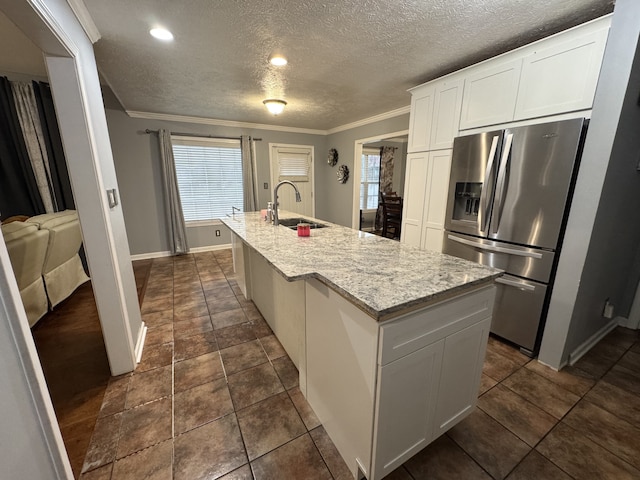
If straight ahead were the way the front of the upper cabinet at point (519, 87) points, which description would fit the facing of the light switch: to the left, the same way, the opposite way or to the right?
the opposite way

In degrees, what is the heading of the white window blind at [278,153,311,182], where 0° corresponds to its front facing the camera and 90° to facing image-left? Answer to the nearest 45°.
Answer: approximately 0°

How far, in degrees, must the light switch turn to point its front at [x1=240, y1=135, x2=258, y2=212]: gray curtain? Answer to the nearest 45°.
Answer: approximately 90° to its left

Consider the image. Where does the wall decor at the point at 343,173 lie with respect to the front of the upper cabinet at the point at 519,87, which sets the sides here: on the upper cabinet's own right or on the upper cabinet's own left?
on the upper cabinet's own right

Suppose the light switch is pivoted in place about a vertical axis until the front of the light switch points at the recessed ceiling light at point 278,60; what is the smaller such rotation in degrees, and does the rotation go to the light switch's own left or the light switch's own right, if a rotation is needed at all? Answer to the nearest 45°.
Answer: approximately 45° to the light switch's own left

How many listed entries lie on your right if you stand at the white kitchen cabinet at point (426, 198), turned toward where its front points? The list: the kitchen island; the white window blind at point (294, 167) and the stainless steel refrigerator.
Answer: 1

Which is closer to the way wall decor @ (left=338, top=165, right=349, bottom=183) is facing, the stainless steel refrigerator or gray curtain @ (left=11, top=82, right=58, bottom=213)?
the gray curtain

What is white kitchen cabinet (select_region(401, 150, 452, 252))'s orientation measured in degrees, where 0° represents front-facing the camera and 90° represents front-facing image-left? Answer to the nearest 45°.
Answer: approximately 45°

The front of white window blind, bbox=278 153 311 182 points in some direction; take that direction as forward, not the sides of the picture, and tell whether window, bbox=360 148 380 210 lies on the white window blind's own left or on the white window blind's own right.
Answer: on the white window blind's own left

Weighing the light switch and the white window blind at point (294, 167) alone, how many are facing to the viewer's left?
0

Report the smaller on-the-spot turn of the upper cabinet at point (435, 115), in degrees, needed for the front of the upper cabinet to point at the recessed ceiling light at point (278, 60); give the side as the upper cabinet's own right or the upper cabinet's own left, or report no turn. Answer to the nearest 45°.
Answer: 0° — it already faces it

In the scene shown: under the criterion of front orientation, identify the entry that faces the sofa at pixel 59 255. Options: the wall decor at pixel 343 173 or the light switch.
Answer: the wall decor

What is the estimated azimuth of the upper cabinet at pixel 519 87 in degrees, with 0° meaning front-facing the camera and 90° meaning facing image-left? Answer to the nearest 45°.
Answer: approximately 45°

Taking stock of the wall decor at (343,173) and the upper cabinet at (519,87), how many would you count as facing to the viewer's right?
0

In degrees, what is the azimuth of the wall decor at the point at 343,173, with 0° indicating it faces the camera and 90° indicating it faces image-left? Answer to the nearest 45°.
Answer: approximately 45°

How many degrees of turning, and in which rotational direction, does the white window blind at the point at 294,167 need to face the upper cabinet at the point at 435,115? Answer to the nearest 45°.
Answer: approximately 45° to its left

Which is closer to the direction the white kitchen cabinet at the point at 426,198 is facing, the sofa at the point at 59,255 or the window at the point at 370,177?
the sofa

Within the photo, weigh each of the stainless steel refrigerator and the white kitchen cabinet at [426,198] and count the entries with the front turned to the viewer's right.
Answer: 0
